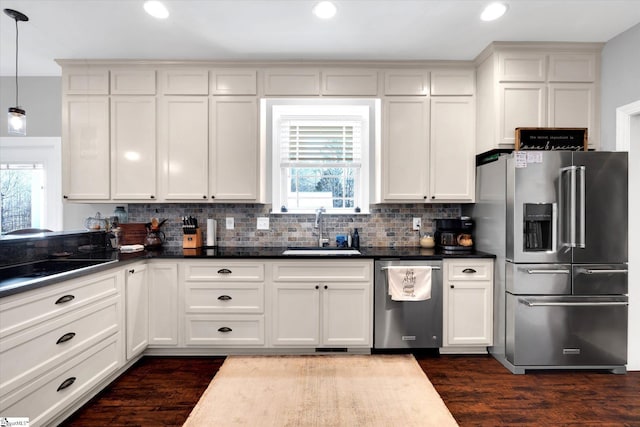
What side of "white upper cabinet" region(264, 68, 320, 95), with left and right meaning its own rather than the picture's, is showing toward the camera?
front

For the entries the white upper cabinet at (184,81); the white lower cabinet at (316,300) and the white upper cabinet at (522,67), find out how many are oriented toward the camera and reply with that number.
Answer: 3

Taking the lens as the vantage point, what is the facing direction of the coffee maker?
facing the viewer

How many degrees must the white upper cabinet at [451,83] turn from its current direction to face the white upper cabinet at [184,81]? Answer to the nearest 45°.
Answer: approximately 90° to its right

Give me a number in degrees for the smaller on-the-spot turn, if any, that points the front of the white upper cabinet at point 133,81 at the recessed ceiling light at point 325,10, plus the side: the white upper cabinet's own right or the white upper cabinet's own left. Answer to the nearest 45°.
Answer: approximately 45° to the white upper cabinet's own left

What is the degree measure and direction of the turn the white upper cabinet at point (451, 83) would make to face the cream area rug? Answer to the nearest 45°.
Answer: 0° — it already faces it

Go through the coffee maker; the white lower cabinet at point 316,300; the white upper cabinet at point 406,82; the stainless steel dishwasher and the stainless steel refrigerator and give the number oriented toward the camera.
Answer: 5

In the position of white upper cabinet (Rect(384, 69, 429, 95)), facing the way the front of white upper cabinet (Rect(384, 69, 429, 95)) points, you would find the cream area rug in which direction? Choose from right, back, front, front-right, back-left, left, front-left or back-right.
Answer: front

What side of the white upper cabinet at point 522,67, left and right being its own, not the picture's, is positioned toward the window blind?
right

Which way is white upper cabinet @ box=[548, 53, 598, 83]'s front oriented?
toward the camera
